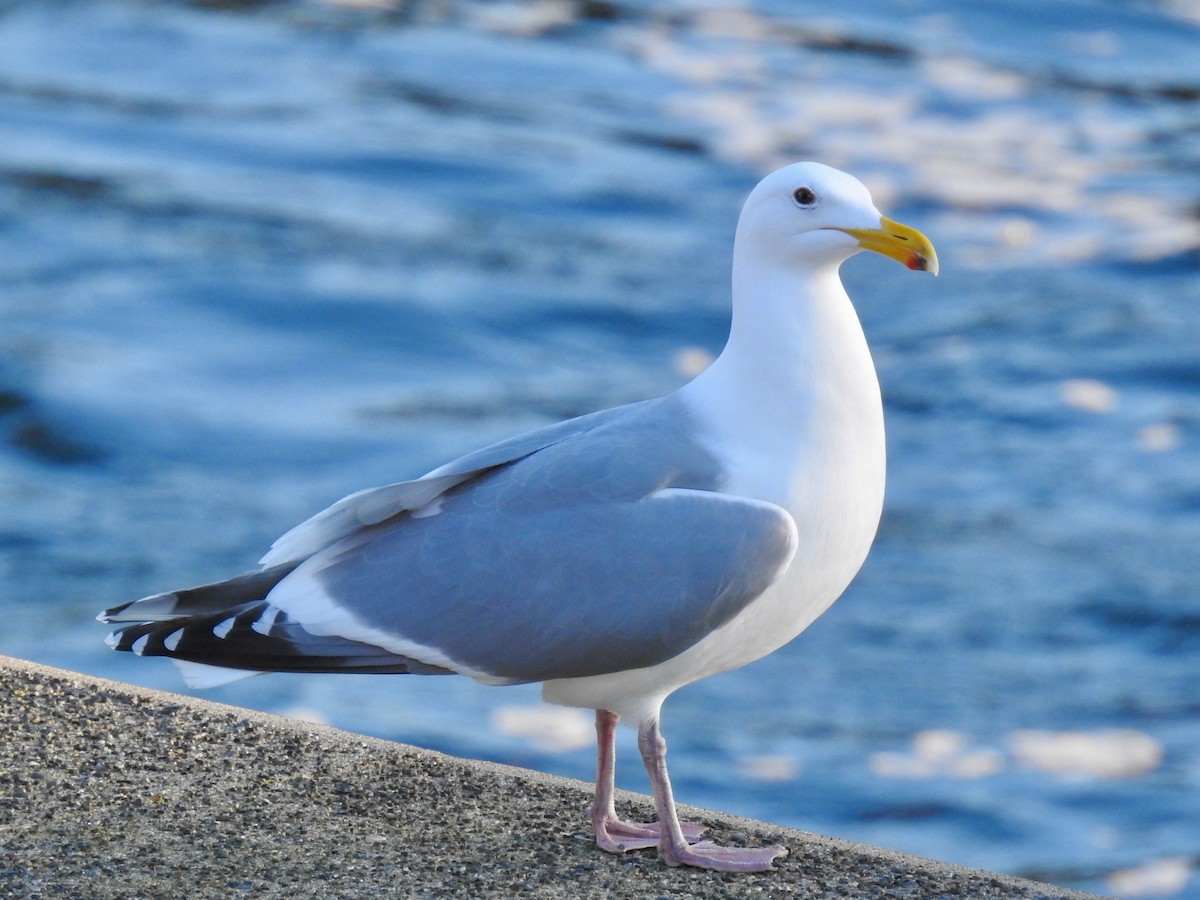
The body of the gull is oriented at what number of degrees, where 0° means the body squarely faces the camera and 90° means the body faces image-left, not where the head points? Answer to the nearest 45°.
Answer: approximately 270°
